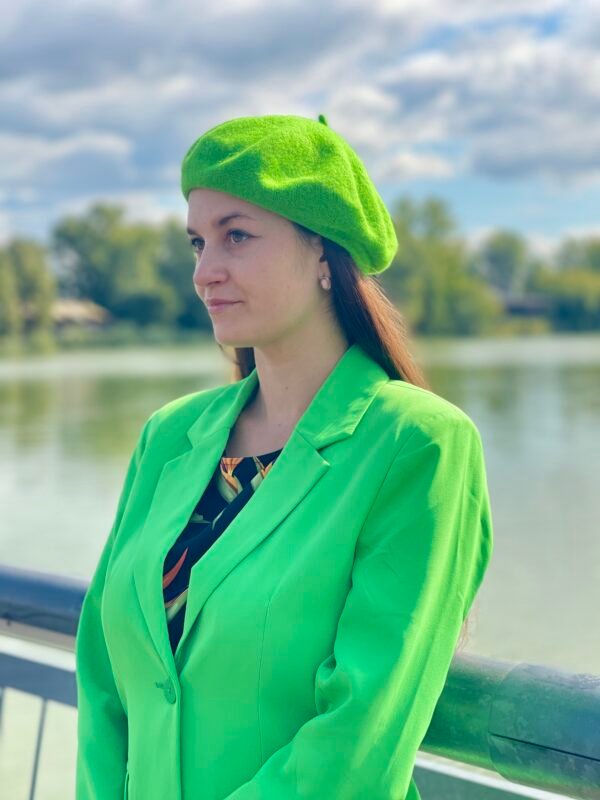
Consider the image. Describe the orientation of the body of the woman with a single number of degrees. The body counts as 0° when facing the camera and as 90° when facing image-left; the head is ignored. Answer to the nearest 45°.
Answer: approximately 45°
